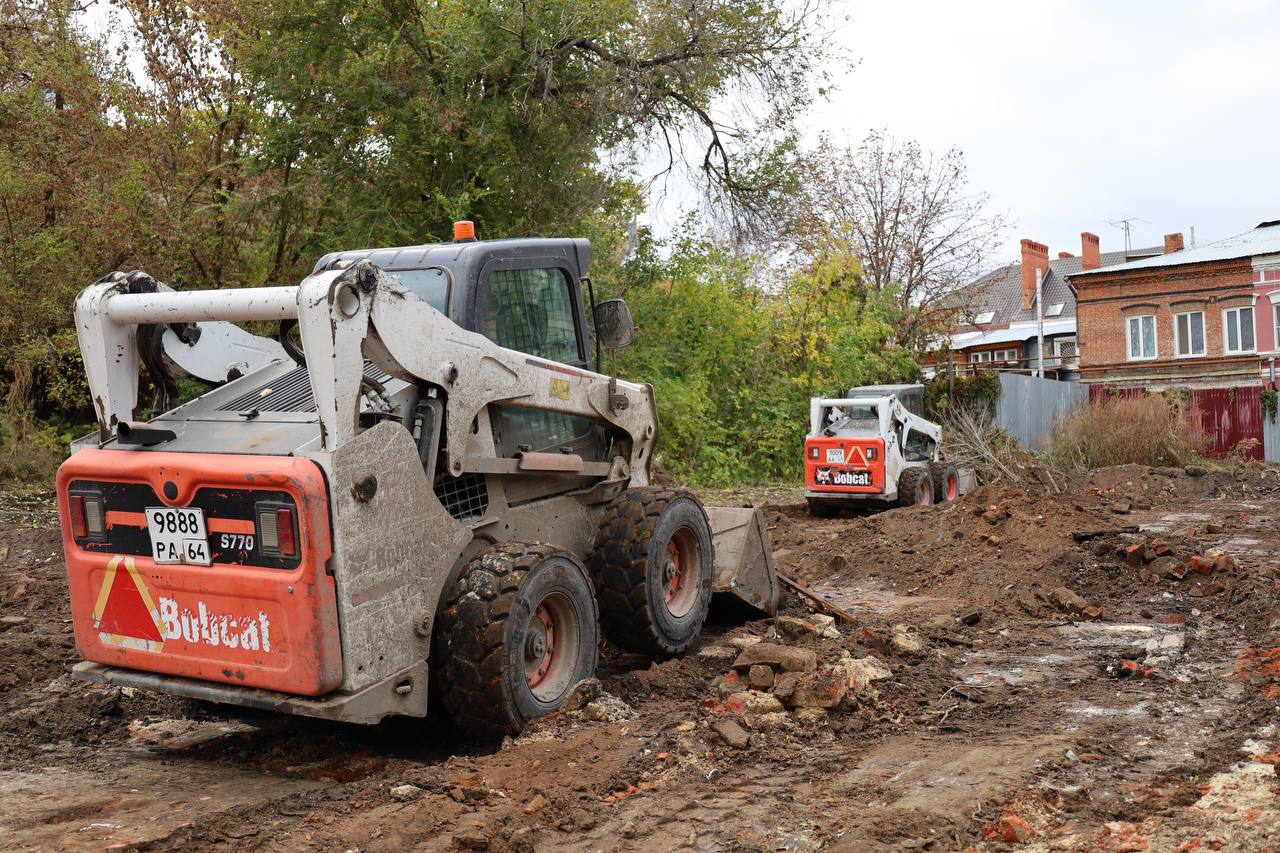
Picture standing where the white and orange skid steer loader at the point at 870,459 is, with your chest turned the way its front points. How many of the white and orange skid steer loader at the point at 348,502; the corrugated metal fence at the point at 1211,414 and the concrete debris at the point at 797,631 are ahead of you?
1

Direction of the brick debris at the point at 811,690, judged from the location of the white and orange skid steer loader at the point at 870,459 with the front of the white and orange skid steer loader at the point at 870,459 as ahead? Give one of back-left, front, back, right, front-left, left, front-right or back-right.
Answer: back-right

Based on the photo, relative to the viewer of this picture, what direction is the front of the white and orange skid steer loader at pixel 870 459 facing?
facing away from the viewer and to the right of the viewer

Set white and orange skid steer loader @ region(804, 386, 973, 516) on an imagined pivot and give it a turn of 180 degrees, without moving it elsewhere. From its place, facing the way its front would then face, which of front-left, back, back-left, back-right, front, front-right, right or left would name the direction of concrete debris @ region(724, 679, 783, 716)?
front-left

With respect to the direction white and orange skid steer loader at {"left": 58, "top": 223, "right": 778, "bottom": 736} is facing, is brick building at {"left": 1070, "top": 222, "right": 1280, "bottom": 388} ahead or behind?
ahead

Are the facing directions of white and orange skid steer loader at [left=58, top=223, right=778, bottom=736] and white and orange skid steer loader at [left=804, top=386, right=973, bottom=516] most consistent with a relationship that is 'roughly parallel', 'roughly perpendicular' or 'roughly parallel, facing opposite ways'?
roughly parallel

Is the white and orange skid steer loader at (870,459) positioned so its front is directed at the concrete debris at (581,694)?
no

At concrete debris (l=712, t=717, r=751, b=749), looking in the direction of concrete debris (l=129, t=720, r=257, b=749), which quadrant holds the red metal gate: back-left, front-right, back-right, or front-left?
back-right

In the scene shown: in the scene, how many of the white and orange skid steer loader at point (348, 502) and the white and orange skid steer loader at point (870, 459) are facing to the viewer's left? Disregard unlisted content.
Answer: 0

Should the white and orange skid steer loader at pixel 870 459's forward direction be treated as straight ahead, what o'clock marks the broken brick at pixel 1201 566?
The broken brick is roughly at 4 o'clock from the white and orange skid steer loader.

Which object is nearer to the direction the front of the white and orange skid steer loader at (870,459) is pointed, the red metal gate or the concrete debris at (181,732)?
the red metal gate

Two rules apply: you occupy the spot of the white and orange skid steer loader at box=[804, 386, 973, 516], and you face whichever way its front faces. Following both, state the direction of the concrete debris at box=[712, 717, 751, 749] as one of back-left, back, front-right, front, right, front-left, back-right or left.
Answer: back-right

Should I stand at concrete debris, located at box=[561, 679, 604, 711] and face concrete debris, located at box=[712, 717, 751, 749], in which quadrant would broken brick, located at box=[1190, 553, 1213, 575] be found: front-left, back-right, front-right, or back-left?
front-left

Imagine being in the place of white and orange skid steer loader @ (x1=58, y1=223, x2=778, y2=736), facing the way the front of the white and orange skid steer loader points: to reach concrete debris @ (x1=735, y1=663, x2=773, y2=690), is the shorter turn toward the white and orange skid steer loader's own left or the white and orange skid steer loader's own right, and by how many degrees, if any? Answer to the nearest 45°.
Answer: approximately 45° to the white and orange skid steer loader's own right

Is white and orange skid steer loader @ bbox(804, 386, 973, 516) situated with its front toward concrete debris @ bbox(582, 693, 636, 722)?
no

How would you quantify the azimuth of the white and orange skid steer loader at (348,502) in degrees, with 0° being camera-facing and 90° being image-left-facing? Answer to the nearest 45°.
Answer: approximately 225°

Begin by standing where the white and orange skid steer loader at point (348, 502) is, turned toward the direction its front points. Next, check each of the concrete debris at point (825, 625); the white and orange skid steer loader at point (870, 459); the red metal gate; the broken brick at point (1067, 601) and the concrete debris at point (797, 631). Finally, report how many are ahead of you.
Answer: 5

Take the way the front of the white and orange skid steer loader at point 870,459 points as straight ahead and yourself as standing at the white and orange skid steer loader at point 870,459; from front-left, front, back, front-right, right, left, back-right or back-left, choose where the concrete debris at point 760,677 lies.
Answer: back-right

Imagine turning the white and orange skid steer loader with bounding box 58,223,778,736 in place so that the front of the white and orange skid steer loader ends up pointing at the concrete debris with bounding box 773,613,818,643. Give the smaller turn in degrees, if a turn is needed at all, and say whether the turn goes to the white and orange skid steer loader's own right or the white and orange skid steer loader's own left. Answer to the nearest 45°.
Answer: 0° — it already faces it

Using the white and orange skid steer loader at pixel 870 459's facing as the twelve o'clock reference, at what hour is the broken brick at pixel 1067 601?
The broken brick is roughly at 4 o'clock from the white and orange skid steer loader.
